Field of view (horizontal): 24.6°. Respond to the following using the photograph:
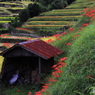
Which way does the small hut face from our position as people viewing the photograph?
facing the viewer and to the left of the viewer
